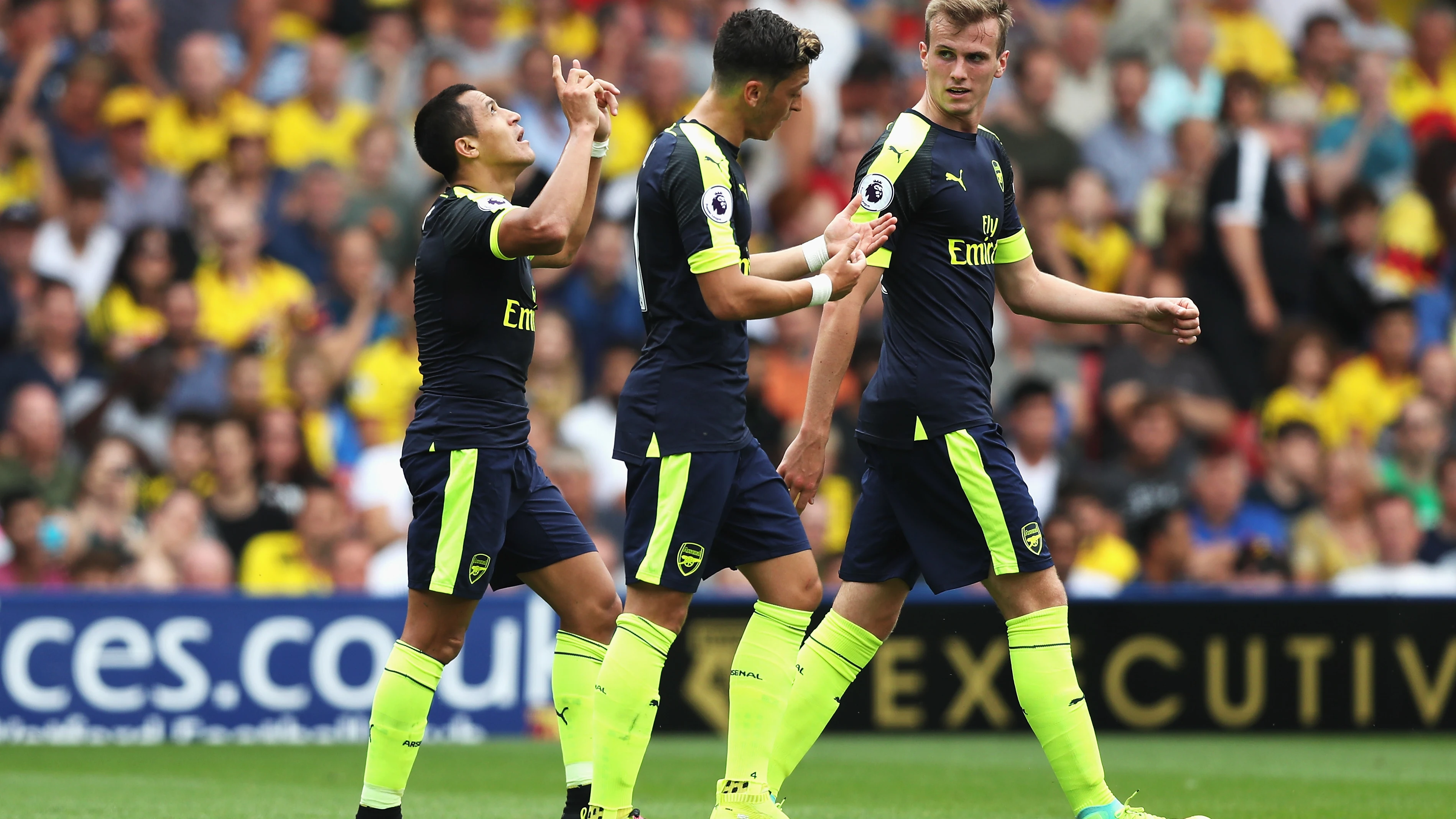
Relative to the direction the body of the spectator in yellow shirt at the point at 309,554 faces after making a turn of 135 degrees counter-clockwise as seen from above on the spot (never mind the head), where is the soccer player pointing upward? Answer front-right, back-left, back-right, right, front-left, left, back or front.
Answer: back

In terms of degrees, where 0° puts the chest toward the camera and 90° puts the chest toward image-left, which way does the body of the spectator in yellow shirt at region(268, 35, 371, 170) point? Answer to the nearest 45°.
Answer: approximately 0°

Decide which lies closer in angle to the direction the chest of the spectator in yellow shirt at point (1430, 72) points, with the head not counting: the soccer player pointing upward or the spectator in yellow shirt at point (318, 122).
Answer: the soccer player pointing upward

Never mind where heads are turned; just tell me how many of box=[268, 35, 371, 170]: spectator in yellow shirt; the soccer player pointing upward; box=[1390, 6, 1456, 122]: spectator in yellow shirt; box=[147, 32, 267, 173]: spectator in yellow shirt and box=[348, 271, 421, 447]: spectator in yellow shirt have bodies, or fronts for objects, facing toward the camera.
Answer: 4

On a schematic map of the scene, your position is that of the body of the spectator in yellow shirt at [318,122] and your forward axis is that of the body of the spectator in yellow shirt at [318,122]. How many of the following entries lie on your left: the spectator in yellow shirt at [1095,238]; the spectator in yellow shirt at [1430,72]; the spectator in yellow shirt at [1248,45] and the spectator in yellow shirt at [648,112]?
4

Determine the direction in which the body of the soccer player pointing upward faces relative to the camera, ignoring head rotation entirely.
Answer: to the viewer's right

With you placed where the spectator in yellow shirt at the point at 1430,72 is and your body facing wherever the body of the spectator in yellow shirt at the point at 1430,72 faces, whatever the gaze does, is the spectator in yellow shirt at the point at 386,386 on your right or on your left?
on your right

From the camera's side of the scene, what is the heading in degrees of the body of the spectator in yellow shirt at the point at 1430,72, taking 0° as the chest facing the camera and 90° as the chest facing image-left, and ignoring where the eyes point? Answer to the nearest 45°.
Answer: approximately 0°

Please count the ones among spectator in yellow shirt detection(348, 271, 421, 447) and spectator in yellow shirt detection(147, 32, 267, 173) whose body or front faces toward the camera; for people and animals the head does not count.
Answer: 2
